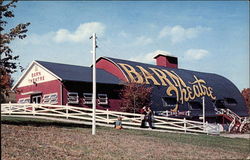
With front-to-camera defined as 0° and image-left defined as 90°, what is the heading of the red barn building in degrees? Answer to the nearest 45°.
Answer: approximately 45°
